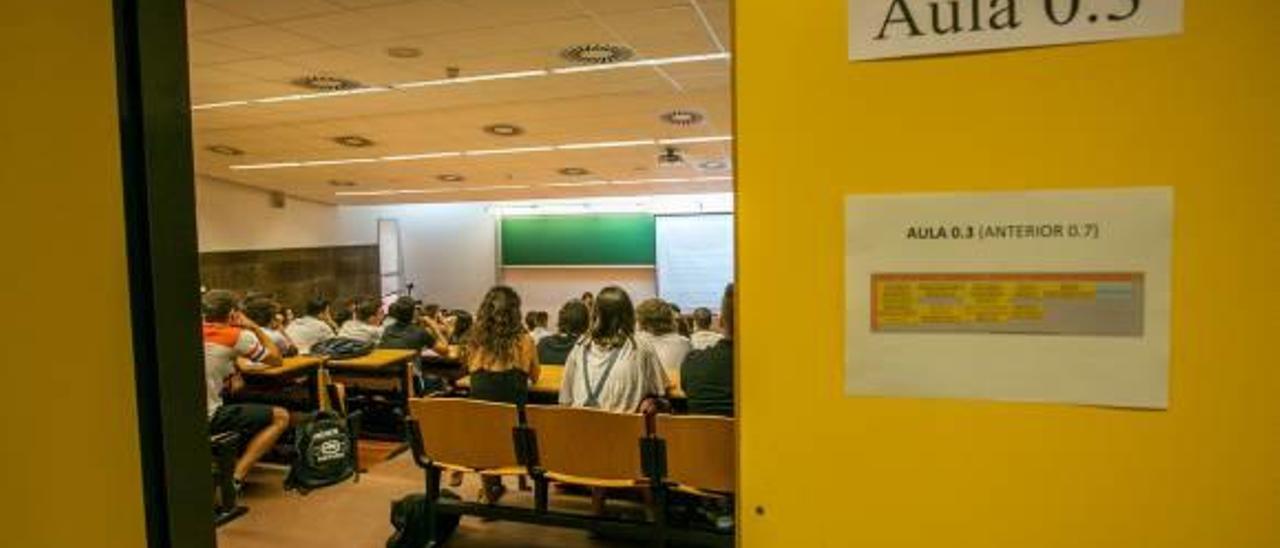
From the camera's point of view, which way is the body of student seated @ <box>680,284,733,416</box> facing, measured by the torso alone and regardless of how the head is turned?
away from the camera

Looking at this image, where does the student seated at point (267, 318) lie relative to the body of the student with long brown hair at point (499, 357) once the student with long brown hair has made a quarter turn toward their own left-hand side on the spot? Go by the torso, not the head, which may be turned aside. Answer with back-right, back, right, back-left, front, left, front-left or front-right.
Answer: front-right

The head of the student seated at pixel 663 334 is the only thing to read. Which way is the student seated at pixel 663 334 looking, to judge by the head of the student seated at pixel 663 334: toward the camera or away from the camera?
away from the camera

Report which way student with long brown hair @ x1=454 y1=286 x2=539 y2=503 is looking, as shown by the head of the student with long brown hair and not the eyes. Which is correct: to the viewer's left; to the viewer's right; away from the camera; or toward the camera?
away from the camera

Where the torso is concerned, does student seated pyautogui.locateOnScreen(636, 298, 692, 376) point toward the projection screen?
yes

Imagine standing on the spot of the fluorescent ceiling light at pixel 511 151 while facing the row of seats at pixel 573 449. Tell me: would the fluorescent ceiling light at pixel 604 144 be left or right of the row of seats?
left

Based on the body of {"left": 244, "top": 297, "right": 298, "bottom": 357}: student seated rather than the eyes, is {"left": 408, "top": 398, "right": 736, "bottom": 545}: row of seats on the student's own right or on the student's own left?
on the student's own right

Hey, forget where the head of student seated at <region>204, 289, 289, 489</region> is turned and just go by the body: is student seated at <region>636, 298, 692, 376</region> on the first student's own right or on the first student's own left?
on the first student's own right

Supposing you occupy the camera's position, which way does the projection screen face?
facing the viewer

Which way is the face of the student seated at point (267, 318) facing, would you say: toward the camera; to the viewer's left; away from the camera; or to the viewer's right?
away from the camera

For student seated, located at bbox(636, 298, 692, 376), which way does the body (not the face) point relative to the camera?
away from the camera

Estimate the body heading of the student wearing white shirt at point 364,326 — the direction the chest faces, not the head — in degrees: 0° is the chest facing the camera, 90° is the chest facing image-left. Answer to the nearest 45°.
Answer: approximately 225°

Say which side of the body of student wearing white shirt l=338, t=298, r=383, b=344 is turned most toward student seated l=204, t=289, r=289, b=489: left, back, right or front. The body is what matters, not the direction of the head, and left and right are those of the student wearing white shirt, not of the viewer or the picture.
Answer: back

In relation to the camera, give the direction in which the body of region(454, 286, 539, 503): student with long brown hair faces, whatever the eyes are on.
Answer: away from the camera
